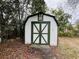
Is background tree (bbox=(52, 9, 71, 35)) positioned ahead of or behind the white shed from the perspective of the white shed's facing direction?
behind

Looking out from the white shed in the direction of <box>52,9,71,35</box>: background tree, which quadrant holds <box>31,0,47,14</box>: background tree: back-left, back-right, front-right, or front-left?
front-left

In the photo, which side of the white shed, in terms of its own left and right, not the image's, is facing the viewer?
front

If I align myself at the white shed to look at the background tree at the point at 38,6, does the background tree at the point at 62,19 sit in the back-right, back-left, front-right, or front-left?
front-right
